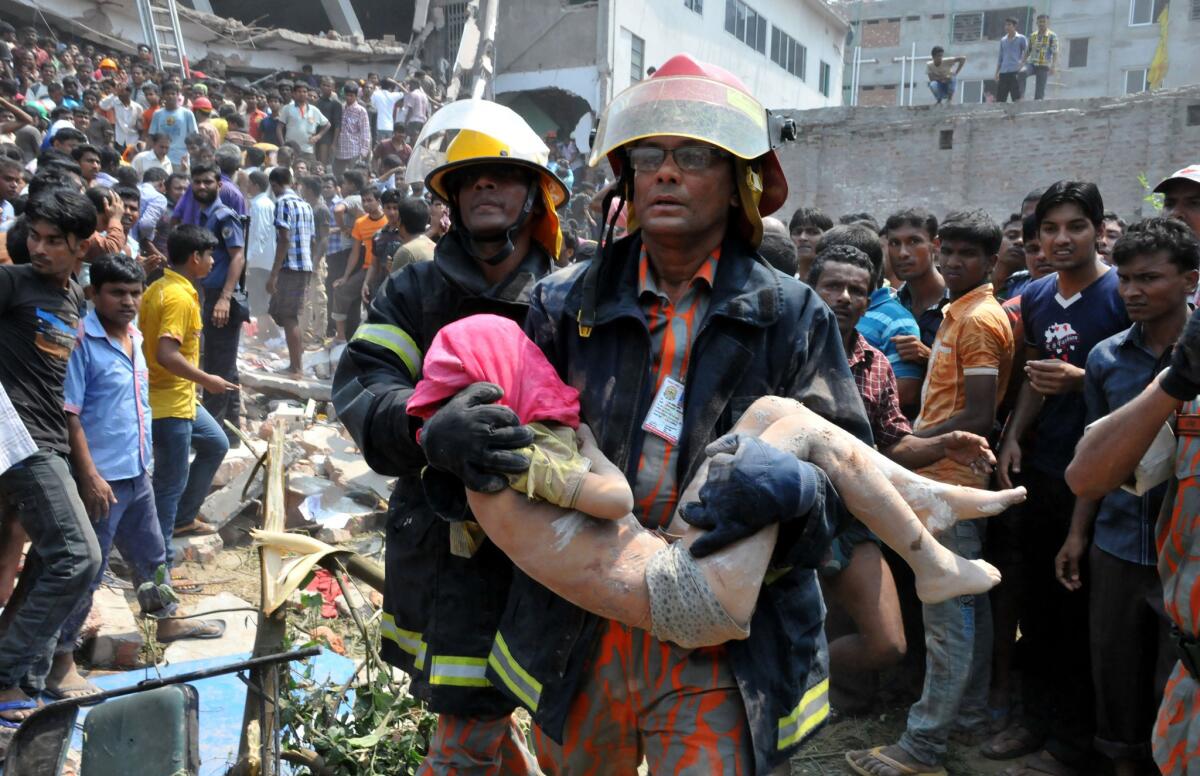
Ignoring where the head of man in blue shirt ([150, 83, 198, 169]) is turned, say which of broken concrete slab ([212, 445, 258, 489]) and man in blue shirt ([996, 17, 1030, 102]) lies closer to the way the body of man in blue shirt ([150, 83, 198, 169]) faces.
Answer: the broken concrete slab

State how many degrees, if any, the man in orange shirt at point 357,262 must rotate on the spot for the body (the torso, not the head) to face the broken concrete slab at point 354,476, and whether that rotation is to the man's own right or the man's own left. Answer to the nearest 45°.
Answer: approximately 45° to the man's own left

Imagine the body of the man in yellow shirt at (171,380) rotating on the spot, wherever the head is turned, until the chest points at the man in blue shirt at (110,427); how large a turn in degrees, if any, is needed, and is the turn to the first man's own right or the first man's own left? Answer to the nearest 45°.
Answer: approximately 90° to the first man's own right

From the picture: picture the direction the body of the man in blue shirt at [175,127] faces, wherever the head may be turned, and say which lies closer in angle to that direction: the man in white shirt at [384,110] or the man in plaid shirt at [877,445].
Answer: the man in plaid shirt

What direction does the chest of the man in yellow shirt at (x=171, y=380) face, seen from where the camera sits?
to the viewer's right

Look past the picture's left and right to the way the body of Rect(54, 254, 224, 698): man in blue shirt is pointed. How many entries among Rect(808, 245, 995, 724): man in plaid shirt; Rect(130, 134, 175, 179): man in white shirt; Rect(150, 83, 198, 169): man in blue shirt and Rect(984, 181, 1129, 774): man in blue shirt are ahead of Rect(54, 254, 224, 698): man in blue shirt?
2

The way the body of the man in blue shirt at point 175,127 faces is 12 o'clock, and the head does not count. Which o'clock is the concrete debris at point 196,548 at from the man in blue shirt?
The concrete debris is roughly at 12 o'clock from the man in blue shirt.

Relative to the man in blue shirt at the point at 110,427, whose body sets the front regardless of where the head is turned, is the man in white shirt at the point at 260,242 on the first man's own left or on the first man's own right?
on the first man's own left
